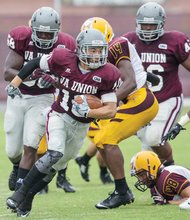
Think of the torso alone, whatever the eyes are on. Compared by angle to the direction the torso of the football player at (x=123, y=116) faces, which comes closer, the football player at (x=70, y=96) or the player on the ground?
the football player

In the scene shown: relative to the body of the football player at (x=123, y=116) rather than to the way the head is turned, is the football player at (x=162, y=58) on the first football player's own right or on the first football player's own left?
on the first football player's own right

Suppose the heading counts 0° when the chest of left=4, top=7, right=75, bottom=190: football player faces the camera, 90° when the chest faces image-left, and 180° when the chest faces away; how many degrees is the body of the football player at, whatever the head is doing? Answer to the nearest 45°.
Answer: approximately 0°
